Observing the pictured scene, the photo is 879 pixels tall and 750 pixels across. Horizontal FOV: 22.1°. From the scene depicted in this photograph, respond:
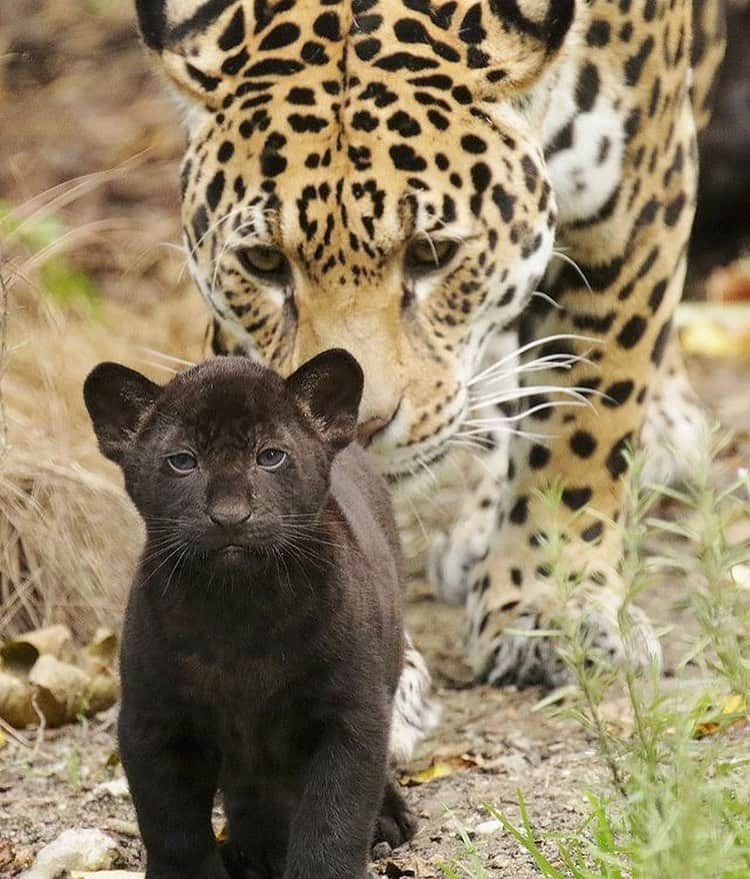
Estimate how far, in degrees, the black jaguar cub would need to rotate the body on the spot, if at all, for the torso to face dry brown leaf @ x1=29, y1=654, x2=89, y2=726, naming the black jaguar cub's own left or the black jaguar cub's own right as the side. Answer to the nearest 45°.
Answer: approximately 180°

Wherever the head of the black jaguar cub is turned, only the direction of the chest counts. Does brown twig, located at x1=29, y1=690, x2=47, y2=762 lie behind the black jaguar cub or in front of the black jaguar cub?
behind

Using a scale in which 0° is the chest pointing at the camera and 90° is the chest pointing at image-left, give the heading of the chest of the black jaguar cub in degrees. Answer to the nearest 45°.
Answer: approximately 0°

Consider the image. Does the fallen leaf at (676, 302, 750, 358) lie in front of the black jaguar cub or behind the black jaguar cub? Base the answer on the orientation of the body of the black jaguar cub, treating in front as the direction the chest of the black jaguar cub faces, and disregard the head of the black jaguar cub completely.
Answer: behind
